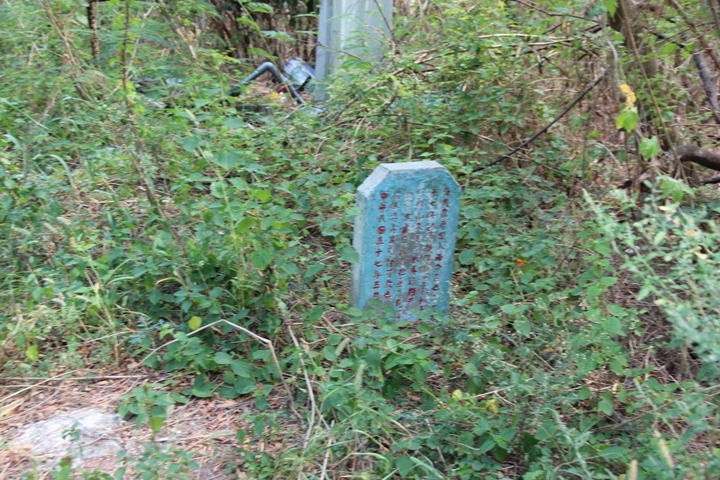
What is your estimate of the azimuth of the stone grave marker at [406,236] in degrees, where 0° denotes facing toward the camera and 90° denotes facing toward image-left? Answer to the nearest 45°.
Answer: approximately 315°

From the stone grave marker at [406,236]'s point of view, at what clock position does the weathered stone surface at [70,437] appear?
The weathered stone surface is roughly at 3 o'clock from the stone grave marker.

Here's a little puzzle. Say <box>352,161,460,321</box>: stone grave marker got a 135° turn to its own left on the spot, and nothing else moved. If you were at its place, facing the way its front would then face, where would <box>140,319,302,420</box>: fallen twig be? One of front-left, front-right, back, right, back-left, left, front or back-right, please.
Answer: back-left

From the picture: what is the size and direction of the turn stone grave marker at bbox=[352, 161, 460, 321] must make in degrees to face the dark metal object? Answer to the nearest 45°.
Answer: approximately 180°
